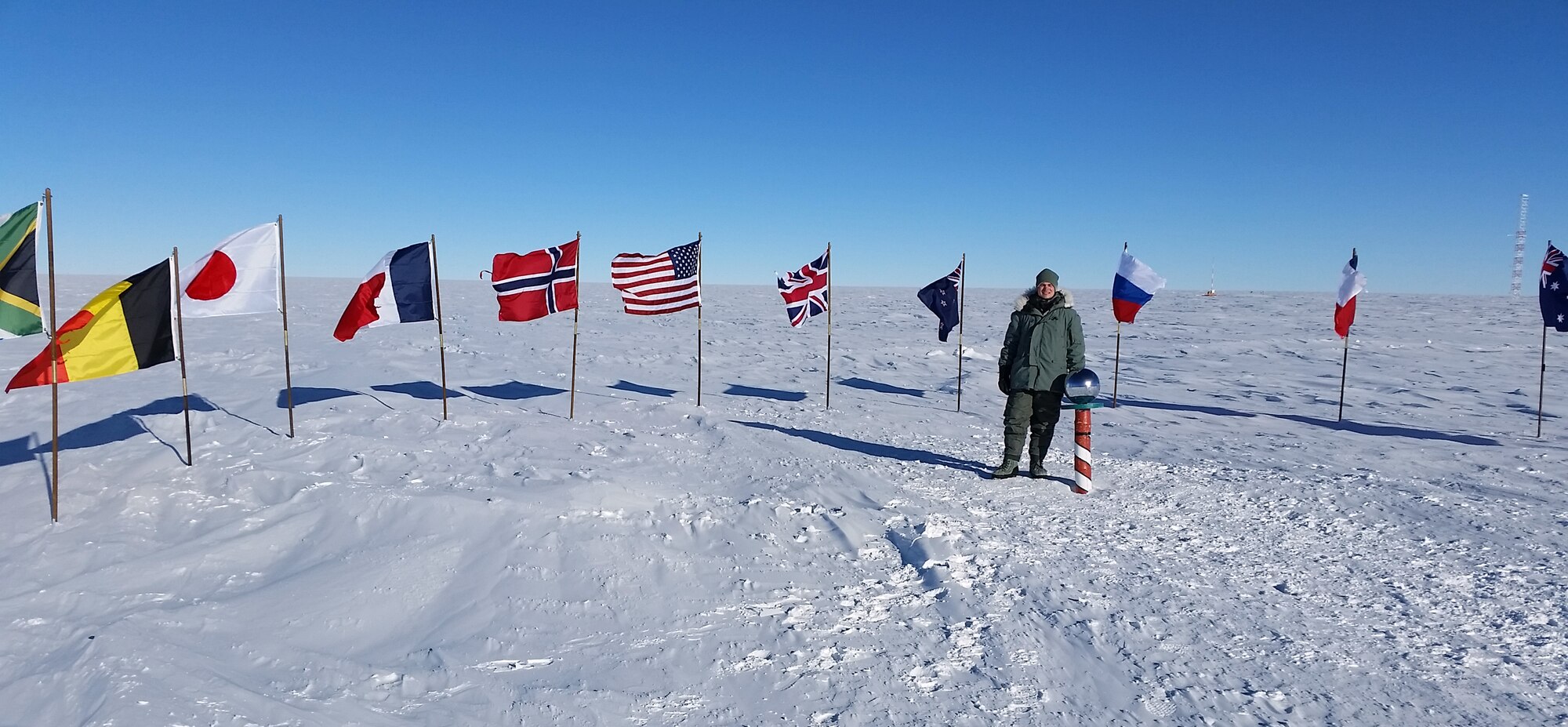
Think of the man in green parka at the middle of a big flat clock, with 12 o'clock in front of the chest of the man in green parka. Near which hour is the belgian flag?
The belgian flag is roughly at 2 o'clock from the man in green parka.

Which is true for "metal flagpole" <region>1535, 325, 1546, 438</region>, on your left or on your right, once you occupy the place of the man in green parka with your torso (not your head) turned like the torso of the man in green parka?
on your left

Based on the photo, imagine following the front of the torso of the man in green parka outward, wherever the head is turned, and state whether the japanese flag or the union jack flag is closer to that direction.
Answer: the japanese flag

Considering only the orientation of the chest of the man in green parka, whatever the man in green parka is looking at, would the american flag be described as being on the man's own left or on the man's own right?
on the man's own right

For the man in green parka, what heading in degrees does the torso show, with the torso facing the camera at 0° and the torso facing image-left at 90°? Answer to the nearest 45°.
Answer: approximately 0°

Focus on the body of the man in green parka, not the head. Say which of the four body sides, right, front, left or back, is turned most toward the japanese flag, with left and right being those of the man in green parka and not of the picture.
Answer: right

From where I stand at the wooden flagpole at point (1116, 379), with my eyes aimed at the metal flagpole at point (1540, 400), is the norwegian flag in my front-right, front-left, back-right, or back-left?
back-right

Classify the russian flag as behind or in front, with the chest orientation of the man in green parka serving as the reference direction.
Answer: behind

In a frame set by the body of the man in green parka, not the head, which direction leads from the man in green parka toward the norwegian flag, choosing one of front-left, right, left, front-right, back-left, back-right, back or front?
right

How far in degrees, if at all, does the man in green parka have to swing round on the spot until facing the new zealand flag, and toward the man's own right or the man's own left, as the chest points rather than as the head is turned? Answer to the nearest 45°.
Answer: approximately 180°

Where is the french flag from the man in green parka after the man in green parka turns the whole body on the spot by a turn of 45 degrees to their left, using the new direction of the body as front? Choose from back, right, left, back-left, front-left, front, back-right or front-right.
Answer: back-right

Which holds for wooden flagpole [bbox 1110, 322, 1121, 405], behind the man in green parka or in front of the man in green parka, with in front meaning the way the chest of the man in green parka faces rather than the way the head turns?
behind
